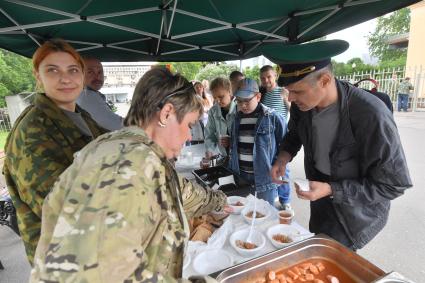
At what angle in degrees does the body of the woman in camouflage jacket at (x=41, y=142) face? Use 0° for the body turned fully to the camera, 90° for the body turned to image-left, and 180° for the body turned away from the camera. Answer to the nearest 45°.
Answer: approximately 315°

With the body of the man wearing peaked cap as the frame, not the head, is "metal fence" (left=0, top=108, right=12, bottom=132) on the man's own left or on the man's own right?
on the man's own right

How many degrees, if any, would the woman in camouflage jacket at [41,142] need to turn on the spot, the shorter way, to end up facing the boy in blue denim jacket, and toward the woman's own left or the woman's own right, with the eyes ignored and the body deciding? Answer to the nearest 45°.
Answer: approximately 45° to the woman's own left

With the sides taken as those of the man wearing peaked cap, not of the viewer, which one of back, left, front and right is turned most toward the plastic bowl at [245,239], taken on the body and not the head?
front

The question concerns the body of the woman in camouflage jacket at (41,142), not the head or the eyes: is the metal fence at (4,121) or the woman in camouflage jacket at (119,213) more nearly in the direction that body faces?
the woman in camouflage jacket

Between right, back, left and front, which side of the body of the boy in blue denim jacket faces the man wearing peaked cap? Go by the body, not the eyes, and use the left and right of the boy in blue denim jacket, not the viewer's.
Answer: left

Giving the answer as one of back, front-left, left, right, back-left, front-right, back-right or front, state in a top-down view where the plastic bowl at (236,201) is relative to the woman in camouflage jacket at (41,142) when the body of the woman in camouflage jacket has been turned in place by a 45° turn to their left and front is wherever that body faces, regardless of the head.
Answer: front

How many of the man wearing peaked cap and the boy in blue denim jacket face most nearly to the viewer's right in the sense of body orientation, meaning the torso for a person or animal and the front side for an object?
0

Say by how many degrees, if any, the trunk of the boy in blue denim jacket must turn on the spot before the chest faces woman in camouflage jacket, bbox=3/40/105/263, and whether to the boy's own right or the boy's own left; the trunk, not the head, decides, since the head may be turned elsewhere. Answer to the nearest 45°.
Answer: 0° — they already face them

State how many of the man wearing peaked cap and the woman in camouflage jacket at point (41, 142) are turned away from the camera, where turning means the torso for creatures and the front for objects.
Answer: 0

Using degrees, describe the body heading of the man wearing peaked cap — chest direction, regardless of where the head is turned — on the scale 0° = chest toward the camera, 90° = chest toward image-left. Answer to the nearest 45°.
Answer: approximately 45°
